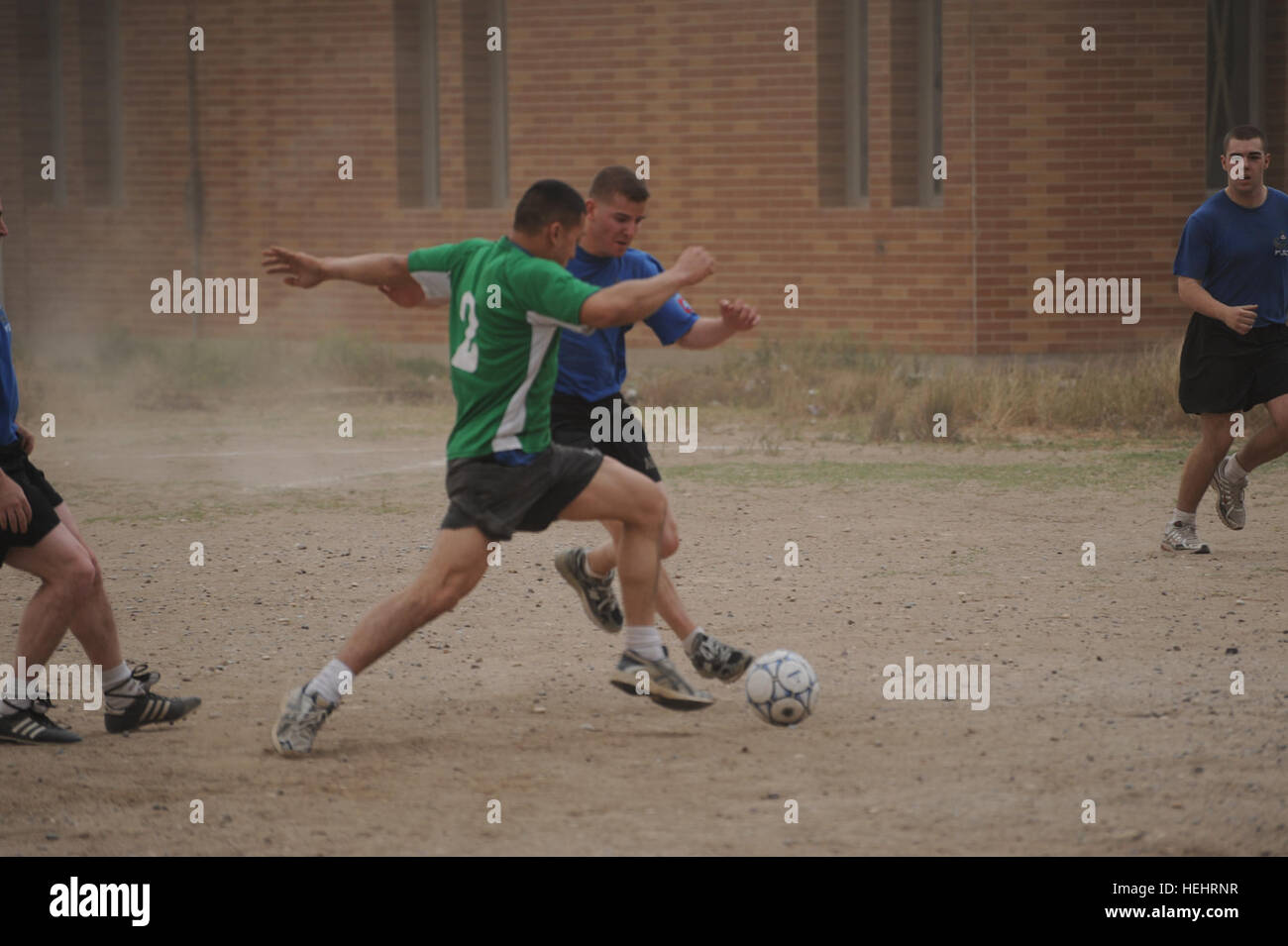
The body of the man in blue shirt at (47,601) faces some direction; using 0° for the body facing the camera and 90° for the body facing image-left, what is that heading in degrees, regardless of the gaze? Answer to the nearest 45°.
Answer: approximately 270°

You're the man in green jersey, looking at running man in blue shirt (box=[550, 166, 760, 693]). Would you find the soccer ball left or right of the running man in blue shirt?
right

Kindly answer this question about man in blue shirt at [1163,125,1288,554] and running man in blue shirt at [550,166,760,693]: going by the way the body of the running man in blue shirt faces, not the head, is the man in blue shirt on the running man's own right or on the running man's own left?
on the running man's own left

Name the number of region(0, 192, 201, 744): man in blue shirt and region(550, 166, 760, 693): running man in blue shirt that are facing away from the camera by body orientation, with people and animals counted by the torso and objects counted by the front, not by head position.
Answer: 0

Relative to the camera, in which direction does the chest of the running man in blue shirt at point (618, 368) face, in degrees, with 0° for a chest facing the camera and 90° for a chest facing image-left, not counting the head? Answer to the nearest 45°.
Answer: approximately 315°

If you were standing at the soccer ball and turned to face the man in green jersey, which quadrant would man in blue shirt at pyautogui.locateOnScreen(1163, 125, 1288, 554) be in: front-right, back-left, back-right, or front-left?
back-right

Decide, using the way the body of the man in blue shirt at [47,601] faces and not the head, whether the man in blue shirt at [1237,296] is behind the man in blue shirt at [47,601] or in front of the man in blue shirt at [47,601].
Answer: in front

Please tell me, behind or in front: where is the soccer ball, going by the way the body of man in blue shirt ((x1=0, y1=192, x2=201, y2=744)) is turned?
in front

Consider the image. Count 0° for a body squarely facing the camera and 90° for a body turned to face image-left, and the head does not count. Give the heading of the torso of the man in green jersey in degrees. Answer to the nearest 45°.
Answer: approximately 225°
